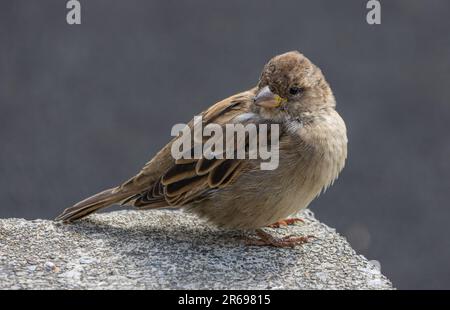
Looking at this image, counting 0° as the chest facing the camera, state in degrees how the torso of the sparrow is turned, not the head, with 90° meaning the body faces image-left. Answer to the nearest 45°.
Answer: approximately 270°
